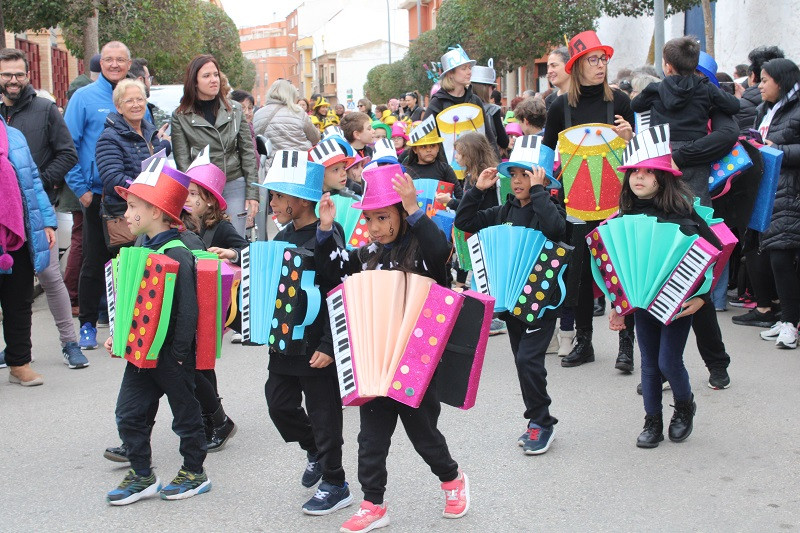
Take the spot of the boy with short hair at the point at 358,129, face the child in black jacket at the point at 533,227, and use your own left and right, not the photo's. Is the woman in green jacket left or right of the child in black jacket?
right

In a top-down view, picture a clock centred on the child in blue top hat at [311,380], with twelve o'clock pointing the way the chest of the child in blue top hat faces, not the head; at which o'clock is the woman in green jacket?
The woman in green jacket is roughly at 4 o'clock from the child in blue top hat.

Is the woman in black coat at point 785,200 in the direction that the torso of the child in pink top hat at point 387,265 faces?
no

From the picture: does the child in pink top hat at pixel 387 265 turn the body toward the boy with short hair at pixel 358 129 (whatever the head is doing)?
no

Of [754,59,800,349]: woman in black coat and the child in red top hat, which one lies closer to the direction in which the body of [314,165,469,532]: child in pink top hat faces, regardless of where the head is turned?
the child in red top hat

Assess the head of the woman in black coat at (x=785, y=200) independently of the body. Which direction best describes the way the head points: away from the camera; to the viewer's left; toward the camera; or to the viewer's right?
to the viewer's left

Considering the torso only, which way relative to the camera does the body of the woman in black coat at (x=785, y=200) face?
to the viewer's left

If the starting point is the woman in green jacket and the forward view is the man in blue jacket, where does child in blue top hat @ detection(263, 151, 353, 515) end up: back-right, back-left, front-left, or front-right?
back-left

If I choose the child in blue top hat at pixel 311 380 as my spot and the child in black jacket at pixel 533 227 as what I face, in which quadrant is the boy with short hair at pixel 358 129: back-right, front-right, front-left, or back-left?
front-left

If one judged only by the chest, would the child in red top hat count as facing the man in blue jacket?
no

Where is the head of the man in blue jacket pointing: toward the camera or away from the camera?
toward the camera

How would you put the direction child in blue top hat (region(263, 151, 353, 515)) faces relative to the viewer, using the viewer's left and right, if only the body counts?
facing the viewer and to the left of the viewer

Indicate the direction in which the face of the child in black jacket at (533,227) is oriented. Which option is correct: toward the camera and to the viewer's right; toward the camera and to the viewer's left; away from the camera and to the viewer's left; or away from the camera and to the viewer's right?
toward the camera and to the viewer's left
